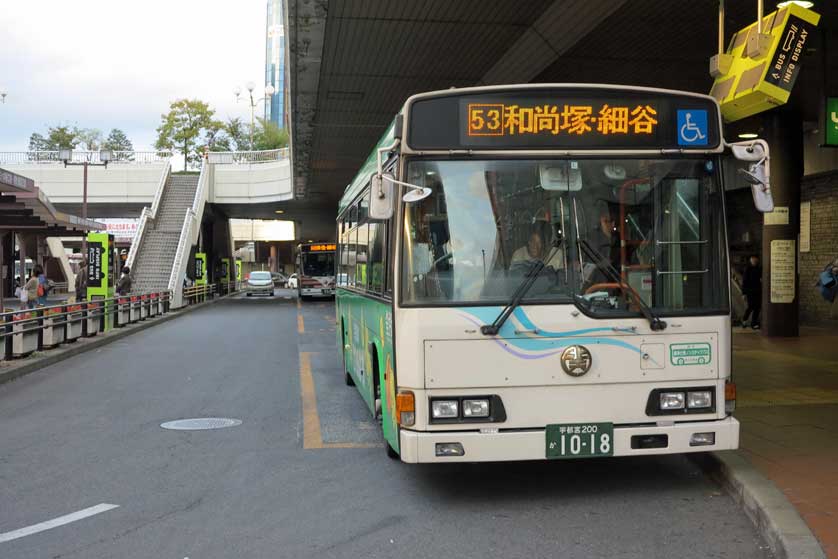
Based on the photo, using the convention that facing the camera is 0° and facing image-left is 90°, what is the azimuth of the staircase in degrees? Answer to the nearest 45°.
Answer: approximately 0°

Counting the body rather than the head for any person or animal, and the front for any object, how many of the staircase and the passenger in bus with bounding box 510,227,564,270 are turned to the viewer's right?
0

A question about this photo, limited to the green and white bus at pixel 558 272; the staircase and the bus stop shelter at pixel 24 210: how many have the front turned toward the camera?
2

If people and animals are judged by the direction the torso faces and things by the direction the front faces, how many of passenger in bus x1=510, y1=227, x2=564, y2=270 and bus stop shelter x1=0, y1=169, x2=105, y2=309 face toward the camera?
1

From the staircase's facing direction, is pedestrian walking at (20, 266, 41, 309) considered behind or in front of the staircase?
in front

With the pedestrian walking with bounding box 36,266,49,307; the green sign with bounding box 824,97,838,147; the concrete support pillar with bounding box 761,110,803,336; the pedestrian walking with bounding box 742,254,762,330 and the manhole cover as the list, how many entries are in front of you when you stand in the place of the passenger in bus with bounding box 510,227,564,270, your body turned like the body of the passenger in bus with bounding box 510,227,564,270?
0

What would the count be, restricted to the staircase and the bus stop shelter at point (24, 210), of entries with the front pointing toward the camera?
1

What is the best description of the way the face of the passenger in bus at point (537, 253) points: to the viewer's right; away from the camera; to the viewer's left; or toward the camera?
toward the camera

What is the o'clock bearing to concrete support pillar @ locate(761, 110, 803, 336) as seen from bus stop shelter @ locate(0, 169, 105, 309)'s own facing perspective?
The concrete support pillar is roughly at 1 o'clock from the bus stop shelter.

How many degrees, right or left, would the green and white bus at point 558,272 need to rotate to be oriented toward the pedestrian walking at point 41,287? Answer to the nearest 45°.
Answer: approximately 135° to its right

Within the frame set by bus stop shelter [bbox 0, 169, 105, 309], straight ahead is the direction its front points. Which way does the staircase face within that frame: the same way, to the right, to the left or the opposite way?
to the right

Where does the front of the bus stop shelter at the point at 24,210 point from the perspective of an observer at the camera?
facing to the right of the viewer

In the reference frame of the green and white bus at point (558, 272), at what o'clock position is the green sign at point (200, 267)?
The green sign is roughly at 5 o'clock from the green and white bus.

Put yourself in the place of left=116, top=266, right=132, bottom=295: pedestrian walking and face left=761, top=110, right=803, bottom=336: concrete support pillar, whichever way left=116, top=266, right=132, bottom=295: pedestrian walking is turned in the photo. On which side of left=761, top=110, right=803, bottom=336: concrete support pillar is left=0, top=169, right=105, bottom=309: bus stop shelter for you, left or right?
right

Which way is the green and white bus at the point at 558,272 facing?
toward the camera

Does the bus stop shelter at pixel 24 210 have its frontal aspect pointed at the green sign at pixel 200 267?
no
